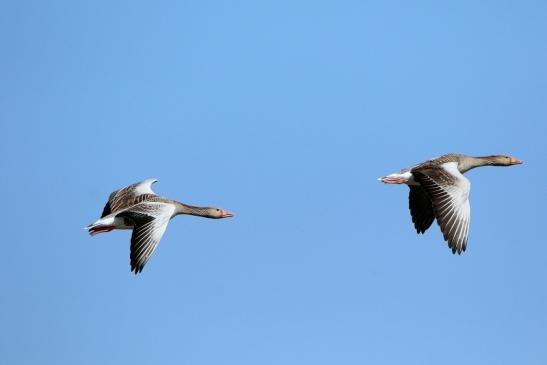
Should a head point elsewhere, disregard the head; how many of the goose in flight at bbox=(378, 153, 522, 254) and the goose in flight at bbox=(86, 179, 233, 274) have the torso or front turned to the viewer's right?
2

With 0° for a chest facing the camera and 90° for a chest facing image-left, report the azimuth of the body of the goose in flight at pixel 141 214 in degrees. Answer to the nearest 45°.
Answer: approximately 270°

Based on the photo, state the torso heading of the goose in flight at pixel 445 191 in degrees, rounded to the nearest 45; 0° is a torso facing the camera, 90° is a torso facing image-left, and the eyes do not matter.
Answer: approximately 270°

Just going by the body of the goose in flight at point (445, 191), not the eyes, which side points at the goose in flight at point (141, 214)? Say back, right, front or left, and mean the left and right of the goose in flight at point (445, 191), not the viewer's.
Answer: back

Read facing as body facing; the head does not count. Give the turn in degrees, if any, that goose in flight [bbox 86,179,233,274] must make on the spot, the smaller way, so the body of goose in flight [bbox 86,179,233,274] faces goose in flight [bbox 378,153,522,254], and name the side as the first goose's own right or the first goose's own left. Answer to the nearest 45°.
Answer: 0° — it already faces it
